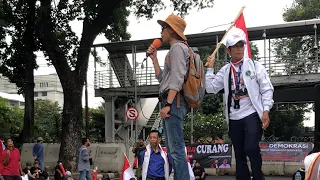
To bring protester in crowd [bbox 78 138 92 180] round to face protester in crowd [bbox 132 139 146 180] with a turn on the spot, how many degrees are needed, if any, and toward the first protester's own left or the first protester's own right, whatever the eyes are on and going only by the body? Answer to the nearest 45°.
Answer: approximately 45° to the first protester's own right

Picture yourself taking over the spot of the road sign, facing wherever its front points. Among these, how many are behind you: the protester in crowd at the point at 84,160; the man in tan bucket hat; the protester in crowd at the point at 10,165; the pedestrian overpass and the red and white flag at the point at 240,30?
1

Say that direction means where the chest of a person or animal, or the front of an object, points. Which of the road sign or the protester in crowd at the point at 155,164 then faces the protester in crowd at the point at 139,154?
the road sign

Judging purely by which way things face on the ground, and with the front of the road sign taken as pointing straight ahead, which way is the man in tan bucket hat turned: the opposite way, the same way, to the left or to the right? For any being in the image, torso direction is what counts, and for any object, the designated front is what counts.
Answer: to the right

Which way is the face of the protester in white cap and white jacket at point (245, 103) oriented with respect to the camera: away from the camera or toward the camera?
toward the camera

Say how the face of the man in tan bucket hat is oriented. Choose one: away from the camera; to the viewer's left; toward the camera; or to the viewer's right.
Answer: to the viewer's left

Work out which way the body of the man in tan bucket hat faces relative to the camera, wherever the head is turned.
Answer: to the viewer's left

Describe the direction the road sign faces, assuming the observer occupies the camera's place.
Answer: facing the viewer

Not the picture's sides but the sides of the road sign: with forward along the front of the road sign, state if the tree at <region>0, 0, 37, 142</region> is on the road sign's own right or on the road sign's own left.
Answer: on the road sign's own right

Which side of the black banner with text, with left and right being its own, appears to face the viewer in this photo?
front

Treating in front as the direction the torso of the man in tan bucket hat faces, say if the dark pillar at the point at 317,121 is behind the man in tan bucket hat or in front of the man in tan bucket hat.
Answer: behind
